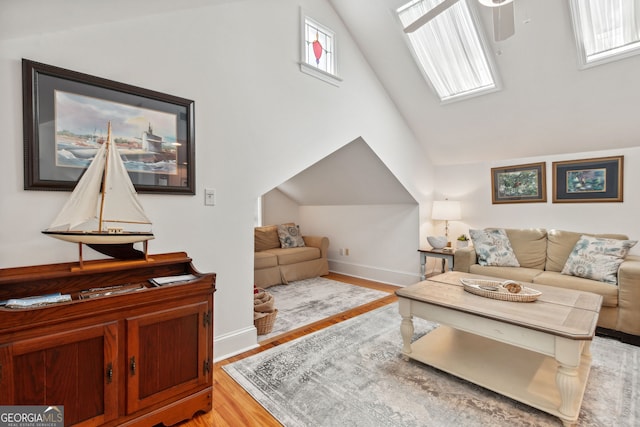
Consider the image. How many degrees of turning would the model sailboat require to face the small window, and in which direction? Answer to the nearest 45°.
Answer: approximately 180°

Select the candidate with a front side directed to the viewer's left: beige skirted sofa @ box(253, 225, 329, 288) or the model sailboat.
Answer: the model sailboat

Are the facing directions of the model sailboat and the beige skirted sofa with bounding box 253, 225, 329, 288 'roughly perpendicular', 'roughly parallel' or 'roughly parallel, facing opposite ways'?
roughly perpendicular

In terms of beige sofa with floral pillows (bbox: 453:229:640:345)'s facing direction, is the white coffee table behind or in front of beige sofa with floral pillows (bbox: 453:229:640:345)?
in front

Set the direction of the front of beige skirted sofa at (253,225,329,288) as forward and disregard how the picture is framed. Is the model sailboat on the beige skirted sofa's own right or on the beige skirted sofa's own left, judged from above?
on the beige skirted sofa's own right

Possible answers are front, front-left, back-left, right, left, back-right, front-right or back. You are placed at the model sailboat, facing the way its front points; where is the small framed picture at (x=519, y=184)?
back

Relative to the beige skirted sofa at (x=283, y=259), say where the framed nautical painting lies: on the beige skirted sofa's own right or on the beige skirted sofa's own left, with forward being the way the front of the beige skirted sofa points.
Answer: on the beige skirted sofa's own right

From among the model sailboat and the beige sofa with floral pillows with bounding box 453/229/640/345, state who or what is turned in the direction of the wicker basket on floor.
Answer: the beige sofa with floral pillows

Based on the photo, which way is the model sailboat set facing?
to the viewer's left

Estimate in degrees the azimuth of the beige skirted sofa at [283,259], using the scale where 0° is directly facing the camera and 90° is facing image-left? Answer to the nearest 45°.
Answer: approximately 315°

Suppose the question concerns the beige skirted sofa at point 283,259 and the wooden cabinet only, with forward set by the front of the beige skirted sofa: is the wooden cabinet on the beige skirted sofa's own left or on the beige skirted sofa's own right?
on the beige skirted sofa's own right

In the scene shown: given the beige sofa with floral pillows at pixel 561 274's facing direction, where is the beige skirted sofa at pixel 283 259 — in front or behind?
in front

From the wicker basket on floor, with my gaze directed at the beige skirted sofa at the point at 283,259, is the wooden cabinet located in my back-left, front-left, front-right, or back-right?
back-left

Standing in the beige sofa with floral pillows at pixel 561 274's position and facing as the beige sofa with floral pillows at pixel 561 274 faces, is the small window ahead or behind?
ahead
